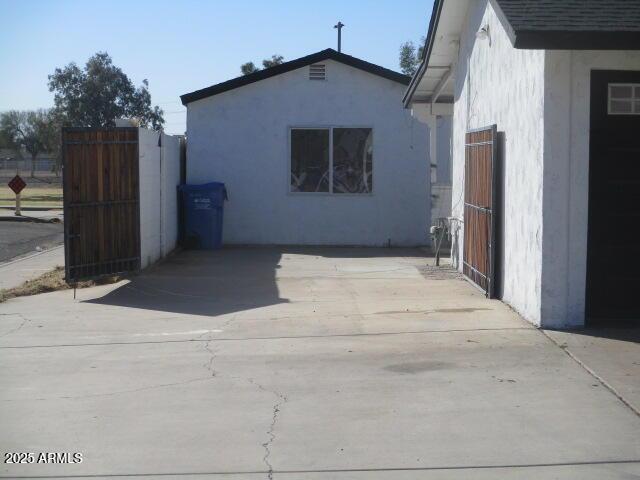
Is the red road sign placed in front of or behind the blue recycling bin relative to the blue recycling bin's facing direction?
behind

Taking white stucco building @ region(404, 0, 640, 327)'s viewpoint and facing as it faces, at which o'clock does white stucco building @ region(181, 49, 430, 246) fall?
white stucco building @ region(181, 49, 430, 246) is roughly at 5 o'clock from white stucco building @ region(404, 0, 640, 327).

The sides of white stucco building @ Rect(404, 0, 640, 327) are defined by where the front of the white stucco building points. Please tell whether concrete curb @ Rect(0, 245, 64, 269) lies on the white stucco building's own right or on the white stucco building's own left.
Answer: on the white stucco building's own right

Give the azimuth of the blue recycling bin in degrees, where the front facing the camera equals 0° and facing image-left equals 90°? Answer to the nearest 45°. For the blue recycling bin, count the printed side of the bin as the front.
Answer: approximately 0°

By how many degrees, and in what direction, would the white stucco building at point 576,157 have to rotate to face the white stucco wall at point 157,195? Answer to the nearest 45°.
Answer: approximately 135° to its right

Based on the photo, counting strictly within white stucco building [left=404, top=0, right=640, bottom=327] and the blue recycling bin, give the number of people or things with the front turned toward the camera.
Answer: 2

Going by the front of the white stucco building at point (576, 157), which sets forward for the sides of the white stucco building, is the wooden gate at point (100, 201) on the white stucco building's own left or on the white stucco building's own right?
on the white stucco building's own right

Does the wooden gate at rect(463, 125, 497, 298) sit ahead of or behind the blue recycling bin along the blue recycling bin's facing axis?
ahead

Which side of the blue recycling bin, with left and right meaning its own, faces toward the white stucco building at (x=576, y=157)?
front

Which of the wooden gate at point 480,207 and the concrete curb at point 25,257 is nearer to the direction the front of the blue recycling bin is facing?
the wooden gate

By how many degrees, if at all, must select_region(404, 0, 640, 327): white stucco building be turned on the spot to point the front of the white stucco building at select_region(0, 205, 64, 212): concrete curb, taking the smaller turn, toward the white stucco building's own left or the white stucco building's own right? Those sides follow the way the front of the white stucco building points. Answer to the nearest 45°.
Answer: approximately 135° to the white stucco building's own right
